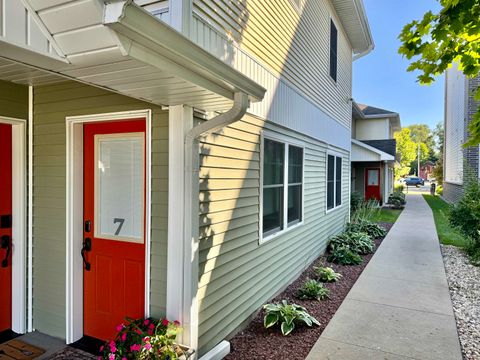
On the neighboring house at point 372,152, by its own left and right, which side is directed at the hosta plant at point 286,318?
front

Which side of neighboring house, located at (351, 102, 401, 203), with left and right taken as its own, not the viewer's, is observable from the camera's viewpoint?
front

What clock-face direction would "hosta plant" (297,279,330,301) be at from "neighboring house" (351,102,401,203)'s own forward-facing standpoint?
The hosta plant is roughly at 12 o'clock from the neighboring house.

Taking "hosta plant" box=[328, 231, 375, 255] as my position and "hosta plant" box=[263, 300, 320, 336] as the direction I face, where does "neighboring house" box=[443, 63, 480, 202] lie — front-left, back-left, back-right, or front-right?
back-left

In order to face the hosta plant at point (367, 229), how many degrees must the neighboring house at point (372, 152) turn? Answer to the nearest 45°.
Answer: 0° — it already faces it

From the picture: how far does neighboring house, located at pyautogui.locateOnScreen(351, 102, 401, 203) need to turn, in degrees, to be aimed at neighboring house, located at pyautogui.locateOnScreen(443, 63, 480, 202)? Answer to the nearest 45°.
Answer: approximately 90° to its left

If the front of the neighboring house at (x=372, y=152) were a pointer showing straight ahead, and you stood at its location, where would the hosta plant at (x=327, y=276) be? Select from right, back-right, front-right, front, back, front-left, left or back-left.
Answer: front

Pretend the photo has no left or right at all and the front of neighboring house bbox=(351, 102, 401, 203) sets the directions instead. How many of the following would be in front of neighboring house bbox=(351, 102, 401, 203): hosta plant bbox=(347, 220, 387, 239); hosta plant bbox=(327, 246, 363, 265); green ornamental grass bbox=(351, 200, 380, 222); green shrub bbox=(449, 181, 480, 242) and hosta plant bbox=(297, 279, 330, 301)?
5

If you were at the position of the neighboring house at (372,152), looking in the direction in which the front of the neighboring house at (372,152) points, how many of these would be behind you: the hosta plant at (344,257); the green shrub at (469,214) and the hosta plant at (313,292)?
0

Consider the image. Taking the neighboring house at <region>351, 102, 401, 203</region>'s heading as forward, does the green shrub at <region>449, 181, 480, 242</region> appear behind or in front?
in front

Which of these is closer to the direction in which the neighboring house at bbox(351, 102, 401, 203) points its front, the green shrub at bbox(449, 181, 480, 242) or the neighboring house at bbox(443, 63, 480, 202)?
the green shrub

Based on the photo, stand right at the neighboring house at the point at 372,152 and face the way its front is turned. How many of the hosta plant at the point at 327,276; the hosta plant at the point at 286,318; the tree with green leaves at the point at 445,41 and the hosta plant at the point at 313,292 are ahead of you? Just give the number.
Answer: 4

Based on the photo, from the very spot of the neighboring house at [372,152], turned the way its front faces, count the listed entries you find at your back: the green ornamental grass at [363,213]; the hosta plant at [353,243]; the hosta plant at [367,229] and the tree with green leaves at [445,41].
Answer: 0

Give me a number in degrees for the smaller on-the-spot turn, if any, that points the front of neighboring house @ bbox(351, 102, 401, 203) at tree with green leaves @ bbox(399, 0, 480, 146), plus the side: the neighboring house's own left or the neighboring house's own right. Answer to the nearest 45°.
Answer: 0° — it already faces it

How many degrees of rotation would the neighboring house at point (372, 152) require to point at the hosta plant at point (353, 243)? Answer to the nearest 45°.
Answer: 0° — it already faces it

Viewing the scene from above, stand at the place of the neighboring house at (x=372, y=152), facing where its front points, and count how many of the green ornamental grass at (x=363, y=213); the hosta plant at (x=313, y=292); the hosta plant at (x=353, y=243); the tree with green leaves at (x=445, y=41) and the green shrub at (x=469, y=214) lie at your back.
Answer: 0
